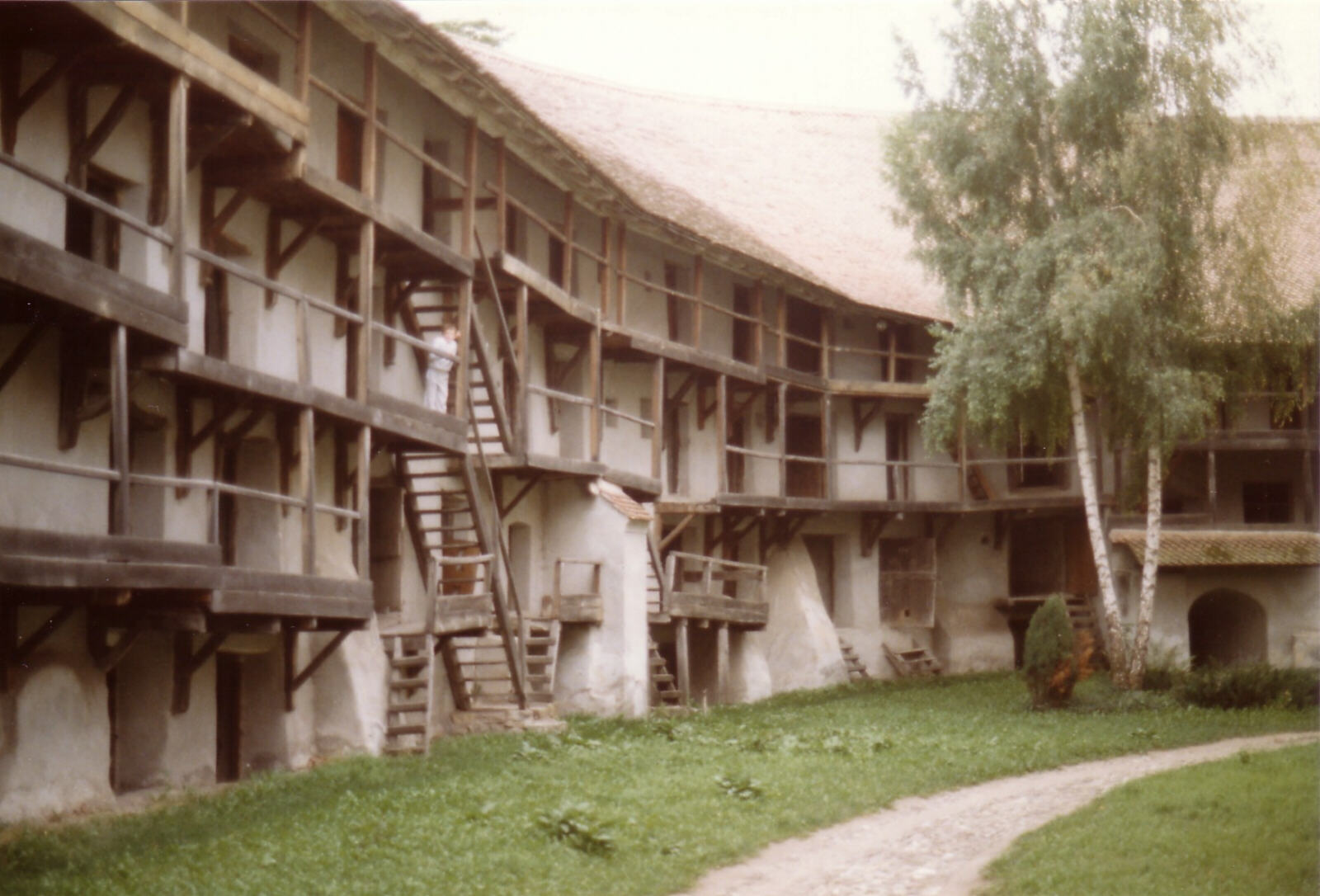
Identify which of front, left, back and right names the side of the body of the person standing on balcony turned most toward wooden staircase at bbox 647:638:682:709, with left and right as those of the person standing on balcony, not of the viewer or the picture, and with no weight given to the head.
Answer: left

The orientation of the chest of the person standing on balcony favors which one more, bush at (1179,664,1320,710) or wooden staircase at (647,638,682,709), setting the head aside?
the bush

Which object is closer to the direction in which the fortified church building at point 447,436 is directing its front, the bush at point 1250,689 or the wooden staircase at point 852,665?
the bush

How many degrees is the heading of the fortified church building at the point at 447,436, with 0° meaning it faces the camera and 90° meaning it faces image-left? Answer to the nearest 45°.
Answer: approximately 315°

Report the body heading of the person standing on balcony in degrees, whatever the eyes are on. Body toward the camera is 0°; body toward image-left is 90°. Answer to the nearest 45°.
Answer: approximately 315°
